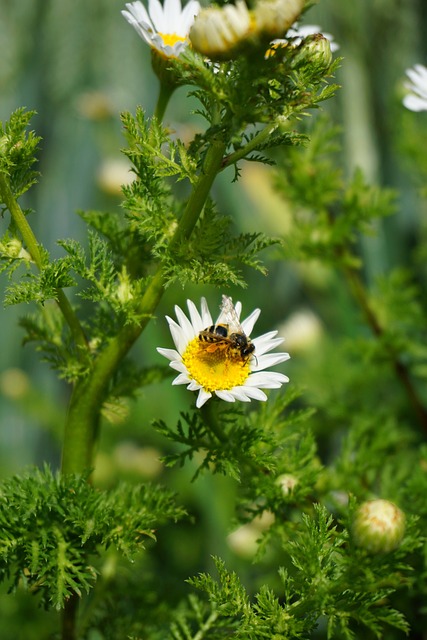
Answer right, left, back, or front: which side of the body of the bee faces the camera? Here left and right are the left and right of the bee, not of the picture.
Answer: right
